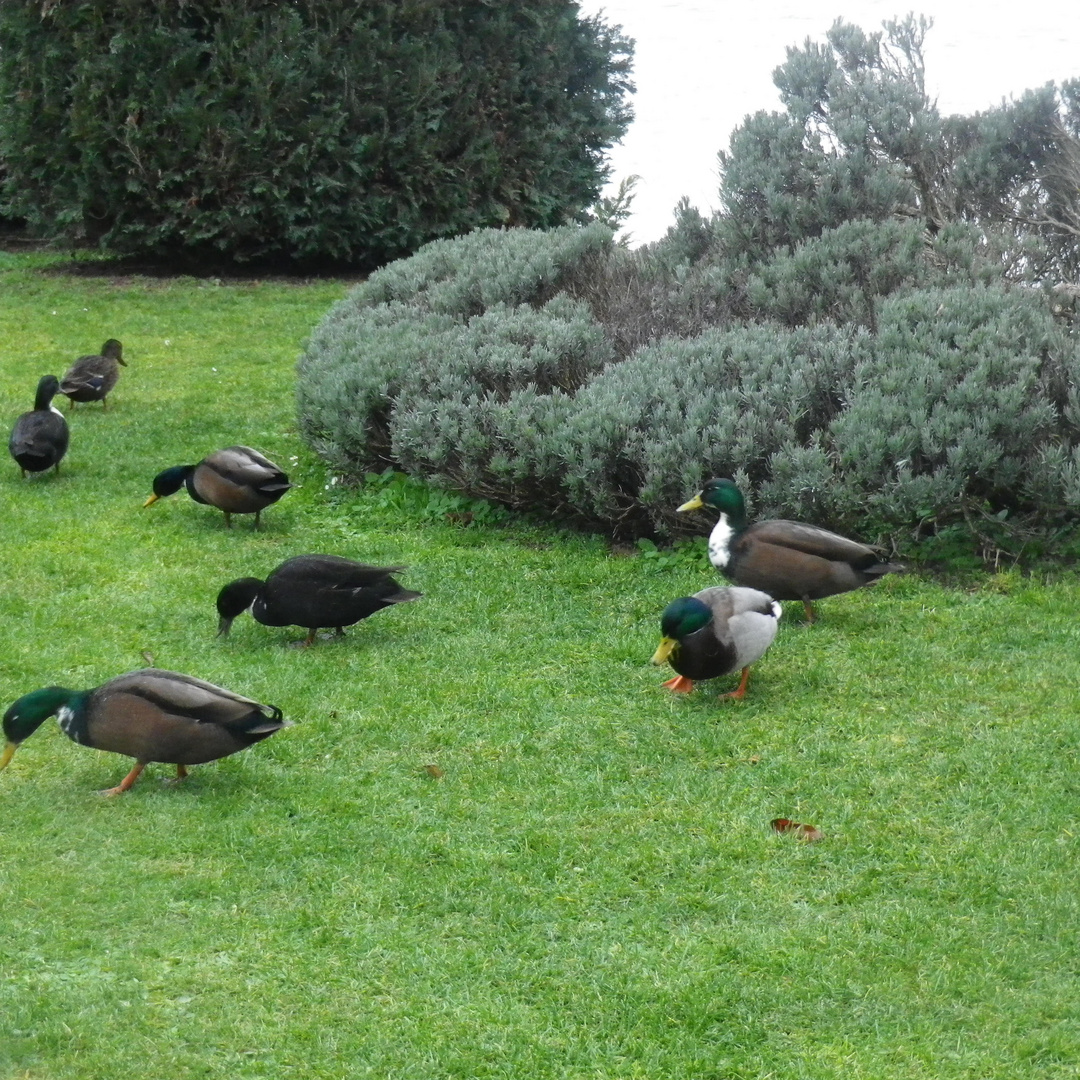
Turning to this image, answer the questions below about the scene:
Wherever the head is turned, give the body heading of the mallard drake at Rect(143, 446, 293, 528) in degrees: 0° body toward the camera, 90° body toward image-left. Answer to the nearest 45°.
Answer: approximately 90°

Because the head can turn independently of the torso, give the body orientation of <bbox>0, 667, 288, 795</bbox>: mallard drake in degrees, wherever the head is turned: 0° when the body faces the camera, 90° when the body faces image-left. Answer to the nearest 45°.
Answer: approximately 90°

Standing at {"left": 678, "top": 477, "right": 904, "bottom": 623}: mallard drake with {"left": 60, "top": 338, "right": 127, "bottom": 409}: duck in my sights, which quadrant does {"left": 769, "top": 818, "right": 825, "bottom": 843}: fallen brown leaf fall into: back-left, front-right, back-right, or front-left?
back-left

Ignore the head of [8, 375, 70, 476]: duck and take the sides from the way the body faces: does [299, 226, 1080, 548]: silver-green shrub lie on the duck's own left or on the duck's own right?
on the duck's own right

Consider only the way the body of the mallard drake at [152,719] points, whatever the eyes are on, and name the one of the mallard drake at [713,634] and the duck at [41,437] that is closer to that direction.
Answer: the duck

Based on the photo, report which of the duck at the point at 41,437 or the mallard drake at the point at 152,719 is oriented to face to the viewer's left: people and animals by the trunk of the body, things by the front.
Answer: the mallard drake

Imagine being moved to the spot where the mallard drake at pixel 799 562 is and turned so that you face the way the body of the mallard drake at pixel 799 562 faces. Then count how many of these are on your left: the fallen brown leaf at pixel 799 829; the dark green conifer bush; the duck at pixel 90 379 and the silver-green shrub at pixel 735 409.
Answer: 1

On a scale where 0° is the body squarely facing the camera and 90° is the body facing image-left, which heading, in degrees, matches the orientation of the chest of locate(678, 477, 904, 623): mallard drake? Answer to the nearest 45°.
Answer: approximately 90°

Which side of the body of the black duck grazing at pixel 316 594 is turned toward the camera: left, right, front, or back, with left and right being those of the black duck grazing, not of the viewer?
left

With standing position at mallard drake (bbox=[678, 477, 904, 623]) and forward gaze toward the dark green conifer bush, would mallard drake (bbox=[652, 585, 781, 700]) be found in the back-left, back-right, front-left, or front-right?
back-left

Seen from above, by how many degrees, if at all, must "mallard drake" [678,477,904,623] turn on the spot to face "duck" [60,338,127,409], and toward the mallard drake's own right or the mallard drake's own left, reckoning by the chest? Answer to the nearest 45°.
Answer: approximately 45° to the mallard drake's own right

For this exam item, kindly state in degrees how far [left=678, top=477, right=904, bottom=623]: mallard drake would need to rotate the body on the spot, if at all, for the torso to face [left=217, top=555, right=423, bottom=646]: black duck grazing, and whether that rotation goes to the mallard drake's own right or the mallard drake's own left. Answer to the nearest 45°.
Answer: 0° — it already faces it

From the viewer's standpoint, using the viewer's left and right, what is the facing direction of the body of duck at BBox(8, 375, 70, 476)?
facing away from the viewer and to the right of the viewer

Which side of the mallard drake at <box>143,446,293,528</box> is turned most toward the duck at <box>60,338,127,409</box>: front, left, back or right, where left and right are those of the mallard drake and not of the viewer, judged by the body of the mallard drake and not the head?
right

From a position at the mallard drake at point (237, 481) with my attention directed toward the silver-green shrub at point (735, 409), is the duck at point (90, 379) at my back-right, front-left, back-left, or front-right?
back-left
